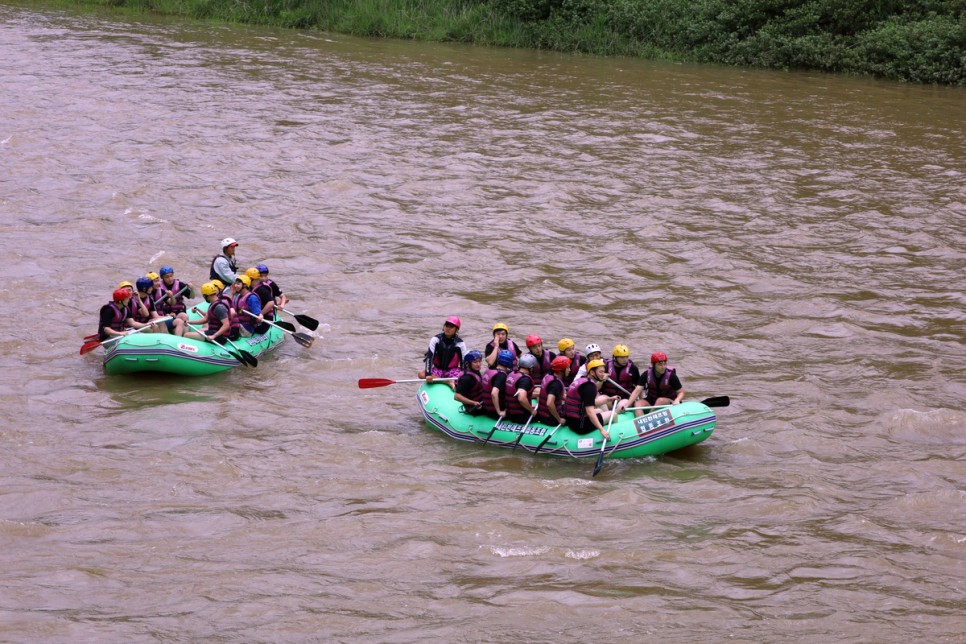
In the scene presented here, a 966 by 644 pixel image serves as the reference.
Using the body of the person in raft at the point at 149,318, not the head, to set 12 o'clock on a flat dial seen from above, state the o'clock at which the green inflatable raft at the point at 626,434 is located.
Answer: The green inflatable raft is roughly at 12 o'clock from the person in raft.

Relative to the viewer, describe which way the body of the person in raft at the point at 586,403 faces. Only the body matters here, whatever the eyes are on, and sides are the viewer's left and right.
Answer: facing to the right of the viewer

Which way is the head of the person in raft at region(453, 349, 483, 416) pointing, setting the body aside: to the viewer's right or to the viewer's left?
to the viewer's right

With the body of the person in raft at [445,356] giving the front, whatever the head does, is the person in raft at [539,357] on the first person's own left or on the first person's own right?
on the first person's own left

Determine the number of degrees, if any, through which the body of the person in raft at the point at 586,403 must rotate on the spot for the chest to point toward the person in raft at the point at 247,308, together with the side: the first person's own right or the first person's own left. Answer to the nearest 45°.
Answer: approximately 135° to the first person's own left
